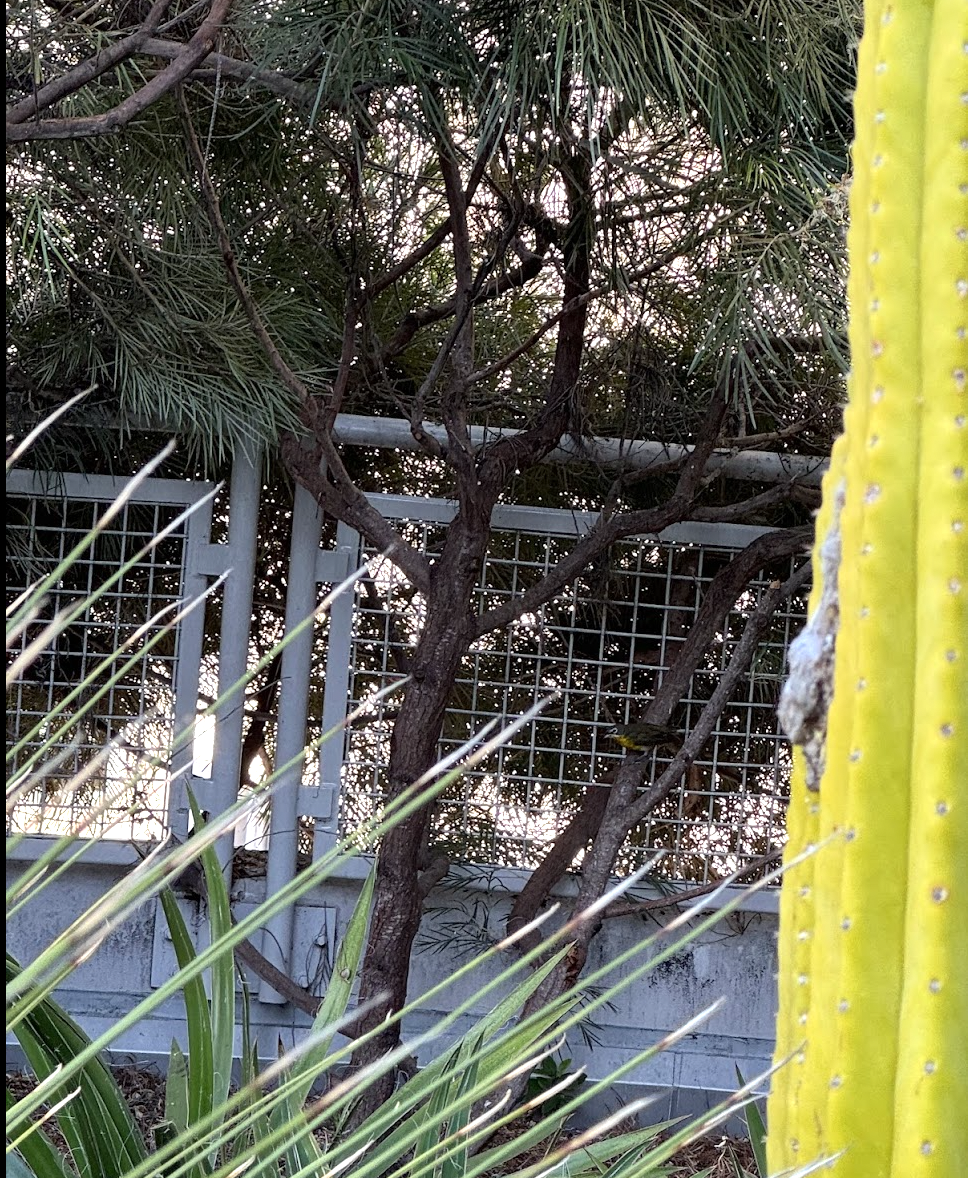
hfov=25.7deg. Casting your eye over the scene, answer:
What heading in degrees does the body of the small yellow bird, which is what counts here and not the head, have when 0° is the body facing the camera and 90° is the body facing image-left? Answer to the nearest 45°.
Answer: approximately 90°

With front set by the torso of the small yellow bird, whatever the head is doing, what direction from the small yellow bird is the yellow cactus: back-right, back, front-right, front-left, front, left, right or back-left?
left
